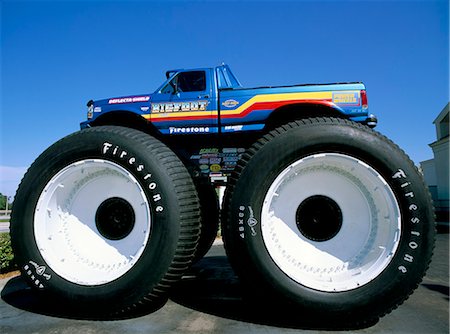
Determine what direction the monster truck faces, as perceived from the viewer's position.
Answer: facing to the left of the viewer

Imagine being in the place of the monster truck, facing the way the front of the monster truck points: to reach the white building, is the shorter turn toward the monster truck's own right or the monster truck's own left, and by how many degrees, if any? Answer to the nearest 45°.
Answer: approximately 135° to the monster truck's own right
